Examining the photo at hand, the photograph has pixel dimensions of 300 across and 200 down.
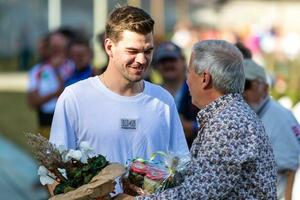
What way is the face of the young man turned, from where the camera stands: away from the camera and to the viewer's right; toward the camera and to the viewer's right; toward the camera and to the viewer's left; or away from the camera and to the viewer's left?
toward the camera and to the viewer's right

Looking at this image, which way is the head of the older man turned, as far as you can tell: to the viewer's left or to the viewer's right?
to the viewer's left

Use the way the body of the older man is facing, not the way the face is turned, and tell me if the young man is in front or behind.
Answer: in front

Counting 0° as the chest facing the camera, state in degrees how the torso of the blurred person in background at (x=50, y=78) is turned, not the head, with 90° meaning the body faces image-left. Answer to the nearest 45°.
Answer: approximately 315°

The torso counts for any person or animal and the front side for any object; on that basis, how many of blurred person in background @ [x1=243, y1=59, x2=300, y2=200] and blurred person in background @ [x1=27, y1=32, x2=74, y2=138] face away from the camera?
0

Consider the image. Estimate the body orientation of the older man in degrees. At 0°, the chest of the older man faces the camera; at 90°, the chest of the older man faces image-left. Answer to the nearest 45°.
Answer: approximately 135°

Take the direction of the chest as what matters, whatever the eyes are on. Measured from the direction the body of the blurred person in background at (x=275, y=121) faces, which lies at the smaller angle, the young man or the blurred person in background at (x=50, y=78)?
the young man

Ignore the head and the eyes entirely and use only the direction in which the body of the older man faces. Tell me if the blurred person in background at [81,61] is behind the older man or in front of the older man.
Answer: in front

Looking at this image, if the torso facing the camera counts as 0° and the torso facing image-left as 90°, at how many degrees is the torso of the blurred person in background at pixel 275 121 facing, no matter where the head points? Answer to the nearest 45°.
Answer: approximately 45°

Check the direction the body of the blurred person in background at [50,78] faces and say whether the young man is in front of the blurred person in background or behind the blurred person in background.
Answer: in front
